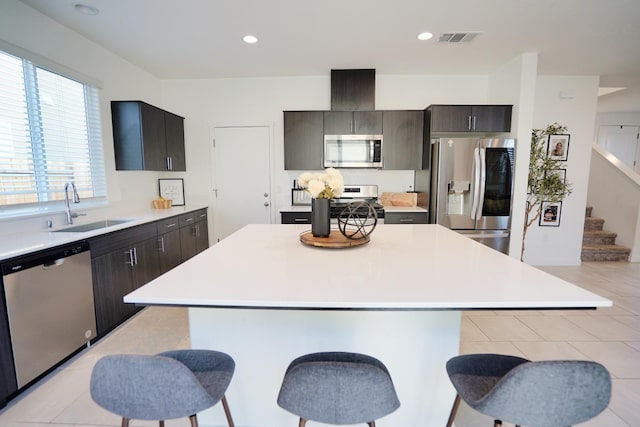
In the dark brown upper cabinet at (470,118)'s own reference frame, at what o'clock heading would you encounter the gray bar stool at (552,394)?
The gray bar stool is roughly at 12 o'clock from the dark brown upper cabinet.

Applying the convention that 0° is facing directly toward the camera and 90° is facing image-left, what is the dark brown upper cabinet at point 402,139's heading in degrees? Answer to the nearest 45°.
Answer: approximately 0°

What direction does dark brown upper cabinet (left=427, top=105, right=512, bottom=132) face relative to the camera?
toward the camera

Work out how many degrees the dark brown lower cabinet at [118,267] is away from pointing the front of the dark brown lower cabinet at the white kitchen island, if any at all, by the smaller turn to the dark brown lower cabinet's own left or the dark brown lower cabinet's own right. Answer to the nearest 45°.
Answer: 0° — it already faces it

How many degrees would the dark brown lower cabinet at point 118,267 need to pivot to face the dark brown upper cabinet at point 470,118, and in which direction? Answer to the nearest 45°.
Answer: approximately 45° to its left

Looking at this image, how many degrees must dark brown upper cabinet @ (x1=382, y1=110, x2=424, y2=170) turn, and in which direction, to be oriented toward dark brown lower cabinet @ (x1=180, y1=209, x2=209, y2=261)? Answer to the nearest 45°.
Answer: approximately 90° to its right

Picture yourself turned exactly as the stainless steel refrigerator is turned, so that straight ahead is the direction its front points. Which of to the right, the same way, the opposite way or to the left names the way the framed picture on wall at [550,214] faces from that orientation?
the same way

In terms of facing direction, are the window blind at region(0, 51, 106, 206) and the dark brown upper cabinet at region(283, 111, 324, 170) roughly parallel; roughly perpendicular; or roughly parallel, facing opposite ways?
roughly perpendicular

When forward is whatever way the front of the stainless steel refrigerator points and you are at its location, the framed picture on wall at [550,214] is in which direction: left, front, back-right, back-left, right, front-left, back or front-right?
back-left

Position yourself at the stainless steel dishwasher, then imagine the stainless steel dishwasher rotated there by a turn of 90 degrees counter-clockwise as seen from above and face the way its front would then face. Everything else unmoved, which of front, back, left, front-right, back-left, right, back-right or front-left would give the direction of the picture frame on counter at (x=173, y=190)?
front

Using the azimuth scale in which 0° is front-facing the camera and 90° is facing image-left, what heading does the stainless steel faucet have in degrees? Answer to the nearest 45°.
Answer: approximately 315°

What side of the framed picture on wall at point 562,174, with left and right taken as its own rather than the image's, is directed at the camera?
front

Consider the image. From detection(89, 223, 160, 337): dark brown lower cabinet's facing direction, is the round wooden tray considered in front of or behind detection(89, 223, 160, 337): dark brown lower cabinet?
in front

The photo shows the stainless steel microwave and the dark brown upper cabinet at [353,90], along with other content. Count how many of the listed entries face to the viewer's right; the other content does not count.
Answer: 0

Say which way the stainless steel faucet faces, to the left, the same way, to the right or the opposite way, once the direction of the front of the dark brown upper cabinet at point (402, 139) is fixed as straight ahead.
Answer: to the left

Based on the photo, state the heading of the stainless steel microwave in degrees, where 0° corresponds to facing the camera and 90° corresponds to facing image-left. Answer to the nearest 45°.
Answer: approximately 0°

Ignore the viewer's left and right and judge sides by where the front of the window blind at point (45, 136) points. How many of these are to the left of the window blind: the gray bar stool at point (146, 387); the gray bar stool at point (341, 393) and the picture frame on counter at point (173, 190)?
1

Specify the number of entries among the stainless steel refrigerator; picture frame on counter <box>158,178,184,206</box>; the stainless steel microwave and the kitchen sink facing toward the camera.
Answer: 3
